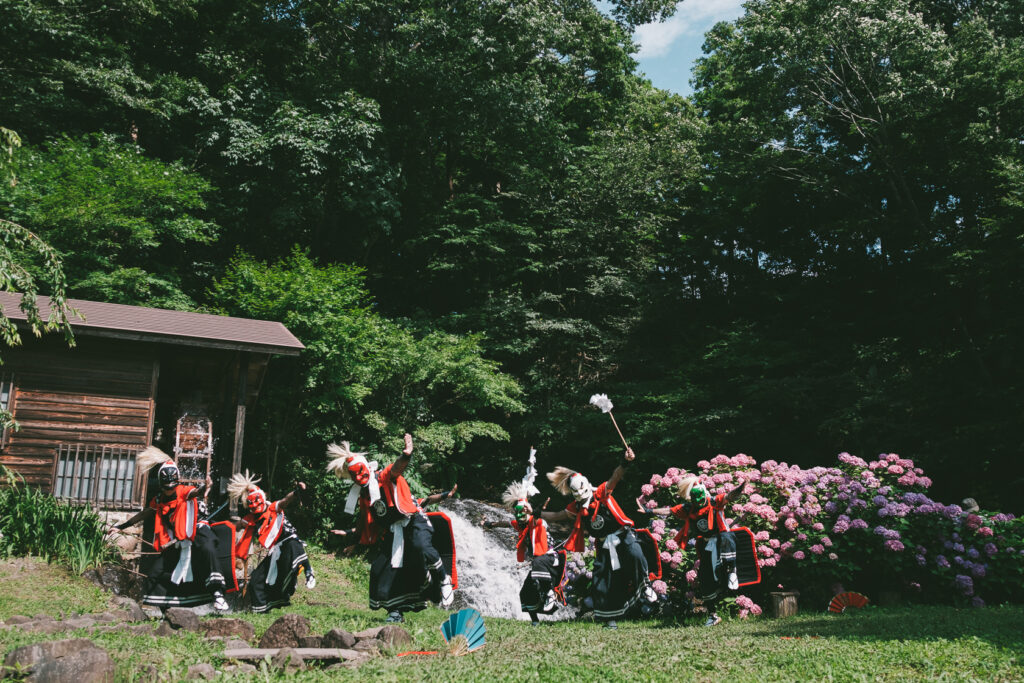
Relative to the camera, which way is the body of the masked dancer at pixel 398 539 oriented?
toward the camera

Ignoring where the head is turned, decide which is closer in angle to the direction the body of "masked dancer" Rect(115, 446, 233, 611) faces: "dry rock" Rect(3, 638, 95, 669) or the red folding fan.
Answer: the dry rock

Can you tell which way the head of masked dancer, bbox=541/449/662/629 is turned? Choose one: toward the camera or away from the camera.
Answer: toward the camera

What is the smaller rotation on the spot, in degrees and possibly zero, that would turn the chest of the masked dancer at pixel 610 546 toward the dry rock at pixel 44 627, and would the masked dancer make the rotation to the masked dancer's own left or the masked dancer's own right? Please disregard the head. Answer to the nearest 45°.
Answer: approximately 45° to the masked dancer's own right

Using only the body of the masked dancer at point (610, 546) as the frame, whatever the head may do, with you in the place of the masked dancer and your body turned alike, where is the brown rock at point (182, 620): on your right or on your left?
on your right

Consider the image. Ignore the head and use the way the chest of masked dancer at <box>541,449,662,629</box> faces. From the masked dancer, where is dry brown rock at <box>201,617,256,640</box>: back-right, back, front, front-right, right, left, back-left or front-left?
front-right

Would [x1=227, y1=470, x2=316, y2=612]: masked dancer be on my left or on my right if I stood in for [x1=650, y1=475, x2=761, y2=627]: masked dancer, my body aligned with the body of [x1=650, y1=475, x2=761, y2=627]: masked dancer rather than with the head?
on my right

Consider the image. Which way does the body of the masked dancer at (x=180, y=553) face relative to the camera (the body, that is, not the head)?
toward the camera

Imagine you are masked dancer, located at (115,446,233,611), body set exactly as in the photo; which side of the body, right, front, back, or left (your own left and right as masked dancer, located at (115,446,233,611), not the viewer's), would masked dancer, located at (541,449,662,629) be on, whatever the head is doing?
left

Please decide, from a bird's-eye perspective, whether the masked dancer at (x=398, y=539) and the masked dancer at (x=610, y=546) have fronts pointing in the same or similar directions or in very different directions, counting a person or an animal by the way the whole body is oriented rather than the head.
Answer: same or similar directions

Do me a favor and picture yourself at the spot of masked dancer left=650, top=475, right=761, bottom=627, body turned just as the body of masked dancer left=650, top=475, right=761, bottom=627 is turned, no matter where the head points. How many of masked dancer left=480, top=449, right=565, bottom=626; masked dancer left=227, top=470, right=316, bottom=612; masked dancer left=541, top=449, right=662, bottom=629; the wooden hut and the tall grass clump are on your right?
5

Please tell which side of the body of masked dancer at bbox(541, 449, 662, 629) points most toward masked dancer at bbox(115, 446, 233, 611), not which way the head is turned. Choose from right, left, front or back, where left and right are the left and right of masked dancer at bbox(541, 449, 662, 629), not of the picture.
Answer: right

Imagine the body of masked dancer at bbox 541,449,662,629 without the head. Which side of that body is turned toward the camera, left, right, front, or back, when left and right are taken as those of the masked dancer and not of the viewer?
front

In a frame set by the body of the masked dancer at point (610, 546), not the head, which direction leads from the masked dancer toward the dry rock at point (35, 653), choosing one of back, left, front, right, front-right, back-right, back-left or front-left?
front-right
